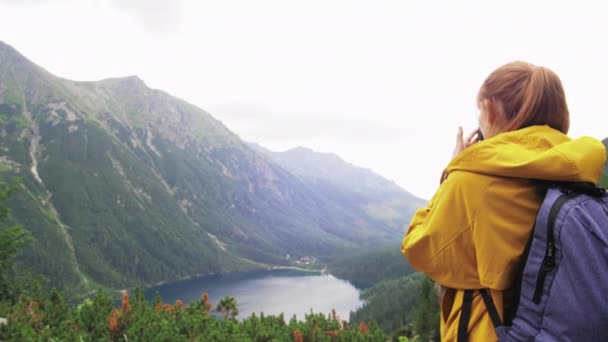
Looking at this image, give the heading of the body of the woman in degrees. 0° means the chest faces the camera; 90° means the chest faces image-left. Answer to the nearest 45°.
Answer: approximately 135°

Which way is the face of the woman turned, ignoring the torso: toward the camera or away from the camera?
away from the camera

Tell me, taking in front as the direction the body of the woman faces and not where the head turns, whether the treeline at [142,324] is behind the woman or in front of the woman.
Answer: in front
